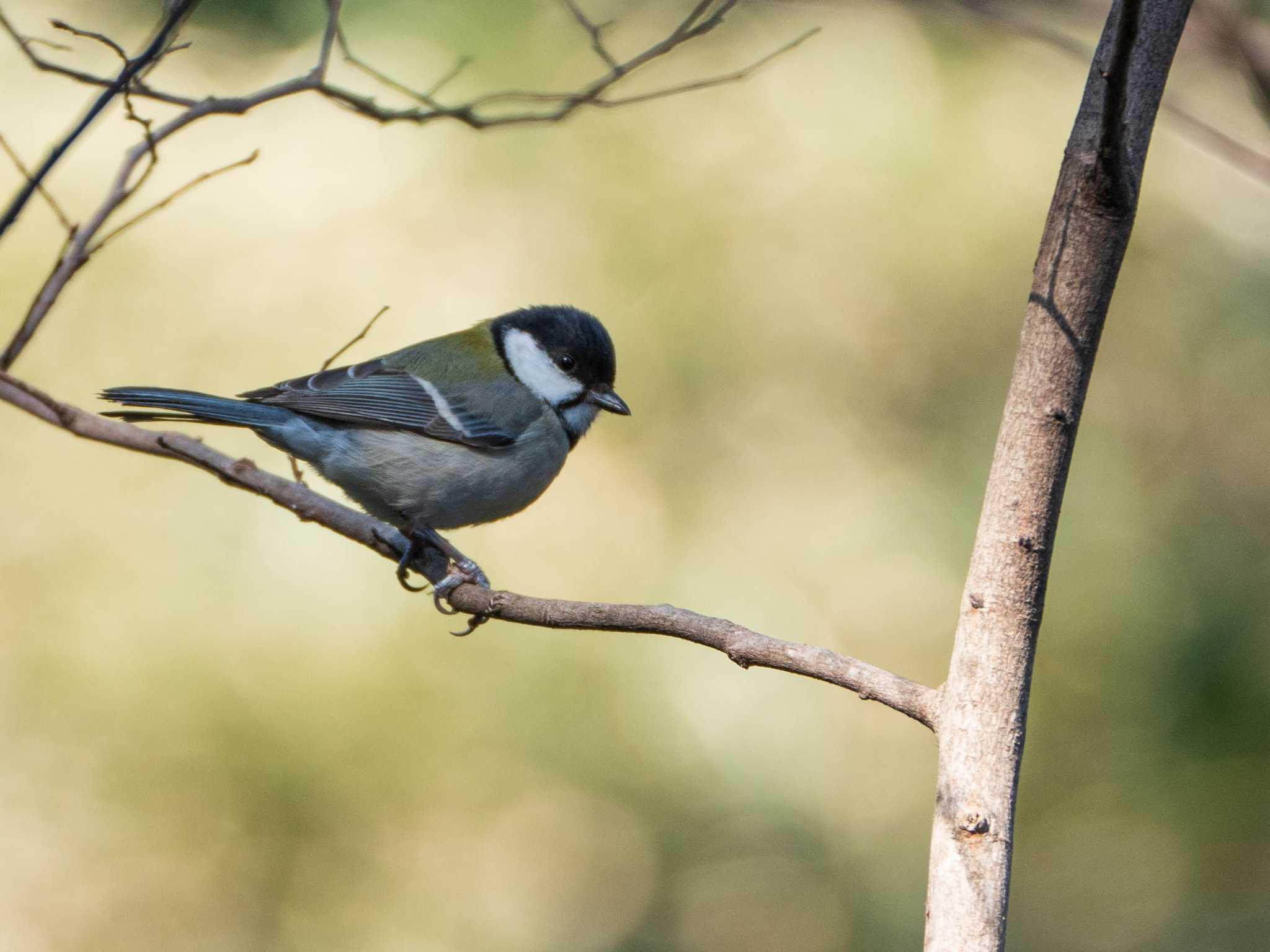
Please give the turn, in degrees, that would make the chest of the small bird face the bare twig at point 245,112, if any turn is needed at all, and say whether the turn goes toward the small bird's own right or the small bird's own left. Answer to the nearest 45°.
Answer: approximately 135° to the small bird's own right

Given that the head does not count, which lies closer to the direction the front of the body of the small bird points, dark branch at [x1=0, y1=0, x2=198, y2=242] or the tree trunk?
the tree trunk

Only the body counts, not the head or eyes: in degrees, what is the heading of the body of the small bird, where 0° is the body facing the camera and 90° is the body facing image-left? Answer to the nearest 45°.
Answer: approximately 270°
